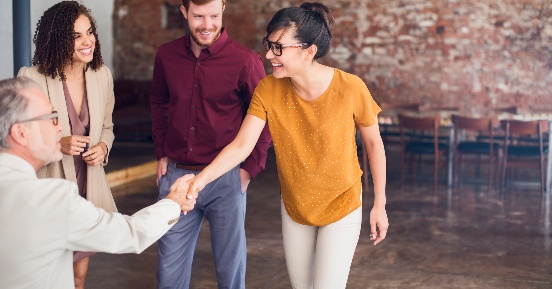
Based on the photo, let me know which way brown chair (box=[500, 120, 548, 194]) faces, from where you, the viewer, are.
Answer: facing away from the viewer

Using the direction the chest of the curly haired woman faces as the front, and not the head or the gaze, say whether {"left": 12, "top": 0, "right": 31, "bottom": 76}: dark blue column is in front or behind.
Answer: behind

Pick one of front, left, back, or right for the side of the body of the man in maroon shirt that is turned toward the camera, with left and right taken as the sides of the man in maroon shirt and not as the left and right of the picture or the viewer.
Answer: front

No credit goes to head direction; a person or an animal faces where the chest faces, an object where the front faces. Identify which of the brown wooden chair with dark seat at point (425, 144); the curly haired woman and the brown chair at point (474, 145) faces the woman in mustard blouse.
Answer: the curly haired woman

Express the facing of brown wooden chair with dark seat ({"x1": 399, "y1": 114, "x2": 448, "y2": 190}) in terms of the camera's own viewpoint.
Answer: facing away from the viewer and to the right of the viewer

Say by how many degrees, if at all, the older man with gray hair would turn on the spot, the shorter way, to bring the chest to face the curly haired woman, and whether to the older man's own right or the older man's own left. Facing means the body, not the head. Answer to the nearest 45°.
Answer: approximately 45° to the older man's own left

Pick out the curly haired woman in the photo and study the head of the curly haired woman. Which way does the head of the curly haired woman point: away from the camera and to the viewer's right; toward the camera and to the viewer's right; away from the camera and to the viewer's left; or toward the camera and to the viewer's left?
toward the camera and to the viewer's right

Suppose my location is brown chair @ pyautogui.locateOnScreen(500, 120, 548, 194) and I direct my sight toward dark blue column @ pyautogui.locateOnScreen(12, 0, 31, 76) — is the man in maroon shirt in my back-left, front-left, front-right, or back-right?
front-left

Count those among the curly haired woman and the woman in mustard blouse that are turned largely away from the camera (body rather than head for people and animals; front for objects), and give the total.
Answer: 0

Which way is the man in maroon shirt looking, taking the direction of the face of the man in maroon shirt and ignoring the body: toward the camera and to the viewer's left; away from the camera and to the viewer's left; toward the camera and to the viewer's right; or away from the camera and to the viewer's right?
toward the camera and to the viewer's right

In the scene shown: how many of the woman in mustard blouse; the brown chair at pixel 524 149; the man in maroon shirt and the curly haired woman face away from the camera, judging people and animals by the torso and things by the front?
1

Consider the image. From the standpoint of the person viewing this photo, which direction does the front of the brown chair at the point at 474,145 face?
facing away from the viewer and to the right of the viewer

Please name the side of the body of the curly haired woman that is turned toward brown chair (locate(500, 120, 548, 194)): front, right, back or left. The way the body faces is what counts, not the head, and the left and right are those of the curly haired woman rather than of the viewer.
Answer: left

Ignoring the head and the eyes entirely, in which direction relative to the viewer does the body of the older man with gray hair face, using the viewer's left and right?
facing away from the viewer and to the right of the viewer

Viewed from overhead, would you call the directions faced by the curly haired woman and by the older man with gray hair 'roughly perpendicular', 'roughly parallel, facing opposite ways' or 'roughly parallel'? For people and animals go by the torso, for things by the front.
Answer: roughly perpendicular

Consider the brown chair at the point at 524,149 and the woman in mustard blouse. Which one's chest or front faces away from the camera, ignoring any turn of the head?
the brown chair

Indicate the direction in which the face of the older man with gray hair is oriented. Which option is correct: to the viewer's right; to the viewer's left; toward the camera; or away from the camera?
to the viewer's right

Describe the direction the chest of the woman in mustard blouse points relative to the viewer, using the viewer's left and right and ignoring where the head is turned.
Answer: facing the viewer and to the left of the viewer

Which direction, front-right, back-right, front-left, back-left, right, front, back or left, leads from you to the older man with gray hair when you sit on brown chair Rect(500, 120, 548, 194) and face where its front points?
back

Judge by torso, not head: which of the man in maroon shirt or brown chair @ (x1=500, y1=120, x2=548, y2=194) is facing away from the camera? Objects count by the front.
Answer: the brown chair
